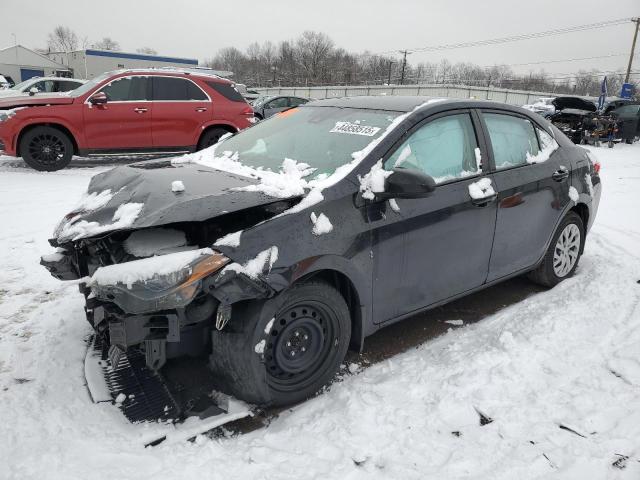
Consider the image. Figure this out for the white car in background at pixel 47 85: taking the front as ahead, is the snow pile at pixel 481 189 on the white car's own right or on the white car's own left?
on the white car's own left

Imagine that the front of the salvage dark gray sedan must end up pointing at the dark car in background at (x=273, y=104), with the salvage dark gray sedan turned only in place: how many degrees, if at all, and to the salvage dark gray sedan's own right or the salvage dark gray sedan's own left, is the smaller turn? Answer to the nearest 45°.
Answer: approximately 135° to the salvage dark gray sedan's own right

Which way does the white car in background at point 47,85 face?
to the viewer's left

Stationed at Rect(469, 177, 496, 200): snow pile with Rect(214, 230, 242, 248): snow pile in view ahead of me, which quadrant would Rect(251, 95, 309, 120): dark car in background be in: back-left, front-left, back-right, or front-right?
back-right

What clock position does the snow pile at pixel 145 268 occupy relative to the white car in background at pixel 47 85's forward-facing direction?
The snow pile is roughly at 9 o'clock from the white car in background.

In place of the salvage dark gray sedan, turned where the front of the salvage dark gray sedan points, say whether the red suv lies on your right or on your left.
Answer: on your right

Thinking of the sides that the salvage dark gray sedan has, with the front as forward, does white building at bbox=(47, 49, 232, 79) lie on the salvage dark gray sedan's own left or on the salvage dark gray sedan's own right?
on the salvage dark gray sedan's own right

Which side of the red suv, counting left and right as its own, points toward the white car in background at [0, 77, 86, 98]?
right

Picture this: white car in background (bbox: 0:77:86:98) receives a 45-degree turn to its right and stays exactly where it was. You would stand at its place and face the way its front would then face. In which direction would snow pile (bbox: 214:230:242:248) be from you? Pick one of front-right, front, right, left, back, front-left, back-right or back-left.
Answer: back-left

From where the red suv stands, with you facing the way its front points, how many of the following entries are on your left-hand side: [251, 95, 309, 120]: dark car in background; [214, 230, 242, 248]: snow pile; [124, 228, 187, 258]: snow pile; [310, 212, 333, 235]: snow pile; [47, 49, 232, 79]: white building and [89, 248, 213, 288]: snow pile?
4

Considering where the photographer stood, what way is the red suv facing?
facing to the left of the viewer

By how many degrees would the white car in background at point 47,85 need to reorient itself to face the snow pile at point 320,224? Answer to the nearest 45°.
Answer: approximately 90° to its left

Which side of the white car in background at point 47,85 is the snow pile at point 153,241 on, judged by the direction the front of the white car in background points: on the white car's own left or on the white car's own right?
on the white car's own left

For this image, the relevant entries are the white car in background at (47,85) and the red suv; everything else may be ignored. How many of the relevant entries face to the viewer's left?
2
